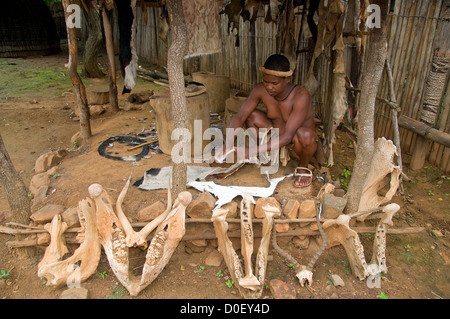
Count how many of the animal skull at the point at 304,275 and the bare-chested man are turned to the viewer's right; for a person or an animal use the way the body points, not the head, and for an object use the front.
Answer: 0

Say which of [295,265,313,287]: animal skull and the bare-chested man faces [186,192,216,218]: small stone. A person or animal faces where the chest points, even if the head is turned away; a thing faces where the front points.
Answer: the bare-chested man

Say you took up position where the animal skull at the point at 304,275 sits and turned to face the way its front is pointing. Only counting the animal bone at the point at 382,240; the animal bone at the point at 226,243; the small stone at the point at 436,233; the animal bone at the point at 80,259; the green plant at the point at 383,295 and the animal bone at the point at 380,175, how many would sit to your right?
2

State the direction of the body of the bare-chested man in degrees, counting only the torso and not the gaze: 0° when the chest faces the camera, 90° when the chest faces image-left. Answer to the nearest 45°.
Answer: approximately 45°

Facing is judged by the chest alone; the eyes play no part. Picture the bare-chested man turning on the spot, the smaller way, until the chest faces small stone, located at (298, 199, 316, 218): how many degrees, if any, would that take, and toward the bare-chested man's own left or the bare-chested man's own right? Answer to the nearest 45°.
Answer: approximately 45° to the bare-chested man's own left

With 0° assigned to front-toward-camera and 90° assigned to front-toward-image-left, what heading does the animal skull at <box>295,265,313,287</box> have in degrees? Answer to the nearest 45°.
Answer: approximately 0°

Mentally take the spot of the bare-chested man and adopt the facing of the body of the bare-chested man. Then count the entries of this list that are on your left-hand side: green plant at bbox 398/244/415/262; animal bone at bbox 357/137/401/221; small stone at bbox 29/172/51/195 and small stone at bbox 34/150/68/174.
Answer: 2

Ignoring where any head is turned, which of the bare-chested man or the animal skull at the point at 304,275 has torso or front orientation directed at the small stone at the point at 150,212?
the bare-chested man

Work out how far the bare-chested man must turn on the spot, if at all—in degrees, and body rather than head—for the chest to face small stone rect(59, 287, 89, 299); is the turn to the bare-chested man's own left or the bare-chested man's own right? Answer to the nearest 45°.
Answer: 0° — they already face it

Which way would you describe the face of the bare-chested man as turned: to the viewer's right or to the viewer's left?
to the viewer's left

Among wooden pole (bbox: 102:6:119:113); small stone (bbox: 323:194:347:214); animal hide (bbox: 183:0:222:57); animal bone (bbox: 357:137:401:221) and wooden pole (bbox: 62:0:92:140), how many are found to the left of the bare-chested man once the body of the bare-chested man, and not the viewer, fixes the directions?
2

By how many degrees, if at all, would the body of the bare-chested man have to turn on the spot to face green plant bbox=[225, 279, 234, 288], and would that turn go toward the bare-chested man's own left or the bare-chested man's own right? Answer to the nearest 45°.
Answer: approximately 45° to the bare-chested man's own left

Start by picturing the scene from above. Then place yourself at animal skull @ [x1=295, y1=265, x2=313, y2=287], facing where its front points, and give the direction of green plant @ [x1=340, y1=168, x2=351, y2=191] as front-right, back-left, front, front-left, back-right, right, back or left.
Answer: back

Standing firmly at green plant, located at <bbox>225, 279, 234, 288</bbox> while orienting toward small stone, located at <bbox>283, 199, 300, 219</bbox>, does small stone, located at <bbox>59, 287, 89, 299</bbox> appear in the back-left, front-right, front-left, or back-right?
back-left
